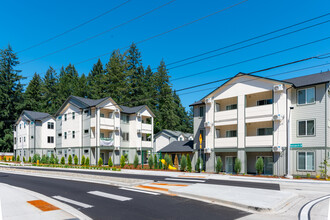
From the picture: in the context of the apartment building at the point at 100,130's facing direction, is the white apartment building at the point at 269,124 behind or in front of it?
in front

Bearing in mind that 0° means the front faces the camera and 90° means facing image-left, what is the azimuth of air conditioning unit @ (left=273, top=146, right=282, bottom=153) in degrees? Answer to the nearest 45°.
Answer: approximately 0°

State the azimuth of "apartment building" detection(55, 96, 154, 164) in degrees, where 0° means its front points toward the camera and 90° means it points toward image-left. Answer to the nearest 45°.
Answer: approximately 315°

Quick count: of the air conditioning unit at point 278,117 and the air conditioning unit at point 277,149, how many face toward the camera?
2

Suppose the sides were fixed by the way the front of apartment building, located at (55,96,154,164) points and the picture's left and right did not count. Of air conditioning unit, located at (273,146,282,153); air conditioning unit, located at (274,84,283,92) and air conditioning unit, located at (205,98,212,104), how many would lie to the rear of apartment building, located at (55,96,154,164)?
0

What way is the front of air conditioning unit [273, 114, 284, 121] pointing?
toward the camera

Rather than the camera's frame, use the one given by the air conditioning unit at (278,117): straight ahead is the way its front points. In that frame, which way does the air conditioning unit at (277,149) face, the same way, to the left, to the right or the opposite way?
the same way

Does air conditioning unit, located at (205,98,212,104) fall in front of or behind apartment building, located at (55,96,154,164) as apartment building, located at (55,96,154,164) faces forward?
in front

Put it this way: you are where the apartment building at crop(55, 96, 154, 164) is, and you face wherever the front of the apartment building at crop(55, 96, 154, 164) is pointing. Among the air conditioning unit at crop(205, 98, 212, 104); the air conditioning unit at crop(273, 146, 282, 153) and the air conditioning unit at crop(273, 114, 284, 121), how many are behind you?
0

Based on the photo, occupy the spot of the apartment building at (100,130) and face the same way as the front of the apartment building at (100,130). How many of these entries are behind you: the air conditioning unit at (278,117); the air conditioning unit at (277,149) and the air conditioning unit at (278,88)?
0
